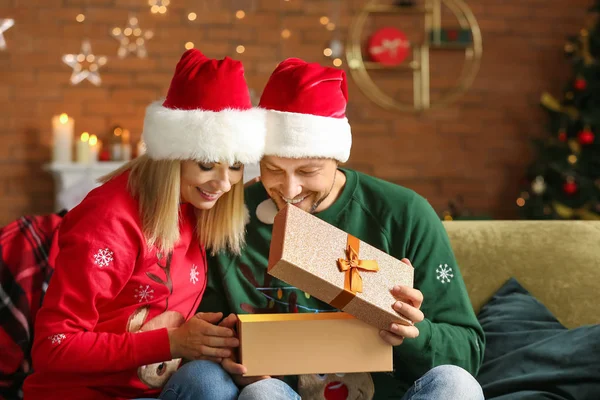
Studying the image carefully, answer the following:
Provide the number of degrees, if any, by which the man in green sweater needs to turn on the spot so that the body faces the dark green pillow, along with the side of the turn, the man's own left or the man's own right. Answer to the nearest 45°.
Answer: approximately 135° to the man's own left

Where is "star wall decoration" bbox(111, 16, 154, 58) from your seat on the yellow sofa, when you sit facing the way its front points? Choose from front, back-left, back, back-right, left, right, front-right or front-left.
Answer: back-right

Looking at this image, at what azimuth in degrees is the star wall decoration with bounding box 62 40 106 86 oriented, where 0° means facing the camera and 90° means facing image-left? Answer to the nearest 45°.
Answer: approximately 0°

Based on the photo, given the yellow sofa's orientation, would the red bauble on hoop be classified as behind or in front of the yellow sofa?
behind
